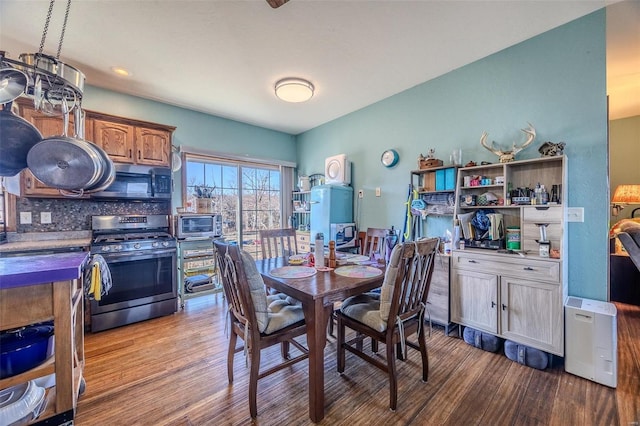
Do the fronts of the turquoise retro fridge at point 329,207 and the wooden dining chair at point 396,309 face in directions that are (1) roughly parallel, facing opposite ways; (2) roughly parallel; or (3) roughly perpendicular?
roughly perpendicular

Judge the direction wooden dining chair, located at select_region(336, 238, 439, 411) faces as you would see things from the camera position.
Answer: facing away from the viewer and to the left of the viewer

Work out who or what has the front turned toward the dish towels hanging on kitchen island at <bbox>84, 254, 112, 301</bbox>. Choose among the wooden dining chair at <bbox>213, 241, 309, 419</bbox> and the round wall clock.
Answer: the round wall clock

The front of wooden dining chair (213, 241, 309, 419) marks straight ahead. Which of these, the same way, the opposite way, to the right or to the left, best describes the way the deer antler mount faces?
the opposite way

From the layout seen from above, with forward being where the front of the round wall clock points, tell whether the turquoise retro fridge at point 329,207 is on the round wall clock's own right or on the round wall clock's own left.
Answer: on the round wall clock's own right
